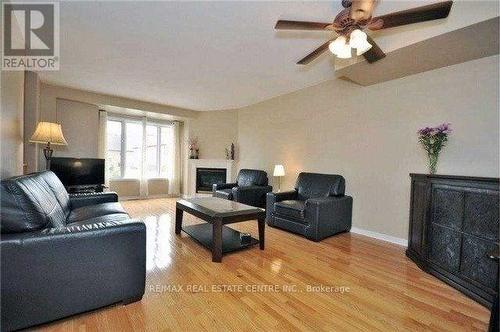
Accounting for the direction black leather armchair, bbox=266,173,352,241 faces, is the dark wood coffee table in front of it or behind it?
in front

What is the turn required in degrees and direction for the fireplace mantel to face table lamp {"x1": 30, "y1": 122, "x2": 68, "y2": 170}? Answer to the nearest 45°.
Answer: approximately 45° to its right

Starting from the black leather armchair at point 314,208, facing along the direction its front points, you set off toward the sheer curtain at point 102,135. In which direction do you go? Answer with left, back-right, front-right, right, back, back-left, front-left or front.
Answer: front-right

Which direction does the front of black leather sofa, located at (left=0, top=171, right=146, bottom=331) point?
to the viewer's right

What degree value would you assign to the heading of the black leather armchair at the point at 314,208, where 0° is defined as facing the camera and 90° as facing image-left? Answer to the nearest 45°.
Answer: approximately 45°

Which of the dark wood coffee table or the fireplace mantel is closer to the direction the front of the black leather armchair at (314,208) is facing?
the dark wood coffee table

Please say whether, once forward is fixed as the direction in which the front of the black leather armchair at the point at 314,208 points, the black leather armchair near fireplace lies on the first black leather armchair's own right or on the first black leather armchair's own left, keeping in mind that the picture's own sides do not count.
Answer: on the first black leather armchair's own right

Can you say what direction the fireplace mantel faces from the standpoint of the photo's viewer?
facing the viewer

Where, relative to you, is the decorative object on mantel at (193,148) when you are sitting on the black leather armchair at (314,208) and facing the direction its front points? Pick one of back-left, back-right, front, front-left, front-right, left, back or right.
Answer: right

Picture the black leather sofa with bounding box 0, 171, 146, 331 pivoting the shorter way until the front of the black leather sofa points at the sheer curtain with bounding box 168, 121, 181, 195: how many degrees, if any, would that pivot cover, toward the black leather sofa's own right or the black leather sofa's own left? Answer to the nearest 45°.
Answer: approximately 45° to the black leather sofa's own left

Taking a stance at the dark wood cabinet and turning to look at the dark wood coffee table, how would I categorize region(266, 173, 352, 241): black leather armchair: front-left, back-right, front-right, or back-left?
front-right

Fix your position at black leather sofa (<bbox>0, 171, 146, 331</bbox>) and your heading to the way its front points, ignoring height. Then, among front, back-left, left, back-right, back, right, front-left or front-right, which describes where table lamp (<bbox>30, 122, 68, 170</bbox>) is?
left

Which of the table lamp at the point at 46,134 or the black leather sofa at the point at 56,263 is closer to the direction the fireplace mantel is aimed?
the black leather sofa

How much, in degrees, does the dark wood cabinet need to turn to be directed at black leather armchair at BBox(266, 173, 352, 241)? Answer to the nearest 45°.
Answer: approximately 45° to its right

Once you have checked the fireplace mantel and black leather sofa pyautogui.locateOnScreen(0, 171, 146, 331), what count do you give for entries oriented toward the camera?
1
